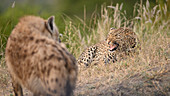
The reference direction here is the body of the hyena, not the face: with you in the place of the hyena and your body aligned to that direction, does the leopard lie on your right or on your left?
on your right

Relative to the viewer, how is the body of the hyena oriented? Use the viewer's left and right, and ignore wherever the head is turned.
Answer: facing away from the viewer and to the left of the viewer
